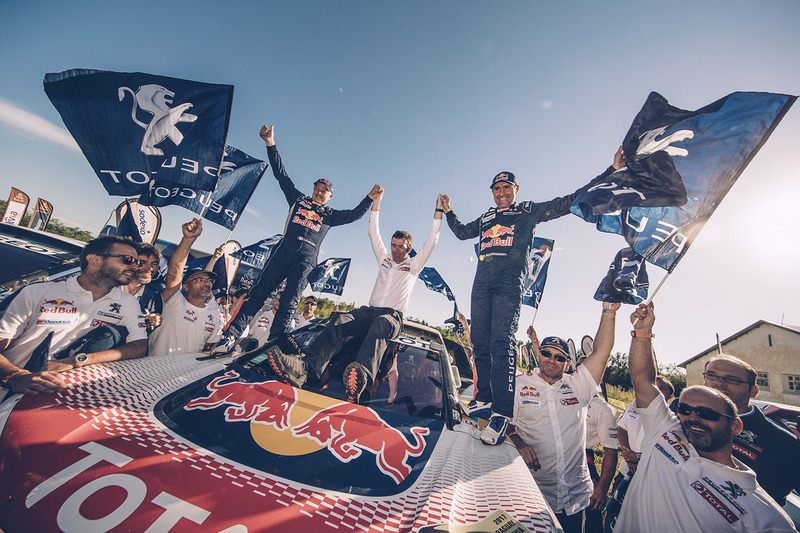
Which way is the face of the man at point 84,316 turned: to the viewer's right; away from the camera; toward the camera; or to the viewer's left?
to the viewer's right

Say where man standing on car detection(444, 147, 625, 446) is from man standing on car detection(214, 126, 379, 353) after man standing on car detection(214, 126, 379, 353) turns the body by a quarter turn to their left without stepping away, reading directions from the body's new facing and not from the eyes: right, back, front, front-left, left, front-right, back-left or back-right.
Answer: front-right

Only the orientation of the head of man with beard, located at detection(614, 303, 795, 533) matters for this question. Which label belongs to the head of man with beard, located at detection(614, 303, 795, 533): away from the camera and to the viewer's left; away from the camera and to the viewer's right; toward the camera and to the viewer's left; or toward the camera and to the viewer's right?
toward the camera and to the viewer's left

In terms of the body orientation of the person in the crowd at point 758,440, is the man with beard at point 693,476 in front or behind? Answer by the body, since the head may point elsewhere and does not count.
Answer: in front

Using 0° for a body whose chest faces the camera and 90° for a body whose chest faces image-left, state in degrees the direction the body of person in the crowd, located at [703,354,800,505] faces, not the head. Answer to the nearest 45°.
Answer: approximately 45°

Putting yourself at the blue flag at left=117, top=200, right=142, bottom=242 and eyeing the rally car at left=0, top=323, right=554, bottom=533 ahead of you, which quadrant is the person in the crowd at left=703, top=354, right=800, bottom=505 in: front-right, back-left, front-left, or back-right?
front-left

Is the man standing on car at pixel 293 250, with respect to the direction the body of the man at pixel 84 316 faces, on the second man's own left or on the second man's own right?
on the second man's own left

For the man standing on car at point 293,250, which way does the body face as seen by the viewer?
toward the camera

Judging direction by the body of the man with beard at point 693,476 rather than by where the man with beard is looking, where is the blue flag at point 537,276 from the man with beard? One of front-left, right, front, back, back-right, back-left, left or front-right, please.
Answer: right

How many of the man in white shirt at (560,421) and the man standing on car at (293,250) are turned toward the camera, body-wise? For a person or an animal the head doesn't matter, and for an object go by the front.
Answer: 2

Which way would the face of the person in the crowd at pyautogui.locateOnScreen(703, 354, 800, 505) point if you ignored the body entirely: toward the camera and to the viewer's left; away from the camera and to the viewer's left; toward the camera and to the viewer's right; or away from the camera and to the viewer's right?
toward the camera and to the viewer's left

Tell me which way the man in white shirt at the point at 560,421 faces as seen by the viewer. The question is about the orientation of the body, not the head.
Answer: toward the camera

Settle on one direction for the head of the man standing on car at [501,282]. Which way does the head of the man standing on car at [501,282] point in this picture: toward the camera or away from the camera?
toward the camera

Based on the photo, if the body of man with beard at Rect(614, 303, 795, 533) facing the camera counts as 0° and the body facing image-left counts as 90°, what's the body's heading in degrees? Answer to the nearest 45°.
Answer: approximately 45°
